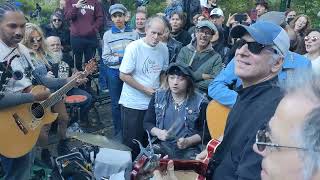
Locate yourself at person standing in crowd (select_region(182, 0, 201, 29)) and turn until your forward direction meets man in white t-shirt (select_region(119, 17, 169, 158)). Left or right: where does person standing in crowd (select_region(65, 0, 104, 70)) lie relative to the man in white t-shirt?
right

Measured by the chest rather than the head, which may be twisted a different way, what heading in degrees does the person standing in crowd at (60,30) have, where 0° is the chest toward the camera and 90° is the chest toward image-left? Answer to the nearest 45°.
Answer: approximately 0°

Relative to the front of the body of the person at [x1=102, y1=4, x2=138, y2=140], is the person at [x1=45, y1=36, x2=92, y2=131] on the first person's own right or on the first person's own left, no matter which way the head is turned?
on the first person's own right

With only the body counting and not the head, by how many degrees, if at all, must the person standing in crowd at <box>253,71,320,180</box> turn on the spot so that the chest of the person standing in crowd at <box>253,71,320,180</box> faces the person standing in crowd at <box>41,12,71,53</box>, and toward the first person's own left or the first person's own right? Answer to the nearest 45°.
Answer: approximately 45° to the first person's own right

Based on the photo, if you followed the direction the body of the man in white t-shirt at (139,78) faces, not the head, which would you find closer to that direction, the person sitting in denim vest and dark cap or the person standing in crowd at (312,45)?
the person sitting in denim vest and dark cap

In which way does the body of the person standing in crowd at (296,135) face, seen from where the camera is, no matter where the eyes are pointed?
to the viewer's left

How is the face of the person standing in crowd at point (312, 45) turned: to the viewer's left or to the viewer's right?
to the viewer's left

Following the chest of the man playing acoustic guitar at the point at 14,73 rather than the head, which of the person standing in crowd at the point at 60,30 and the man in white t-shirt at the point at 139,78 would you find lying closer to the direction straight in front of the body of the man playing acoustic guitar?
the man in white t-shirt
